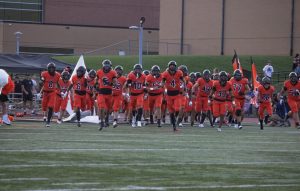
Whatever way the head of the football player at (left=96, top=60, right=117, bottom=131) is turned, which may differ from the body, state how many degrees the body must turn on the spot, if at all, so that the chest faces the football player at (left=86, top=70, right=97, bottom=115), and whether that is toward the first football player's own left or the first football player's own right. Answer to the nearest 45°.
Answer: approximately 180°

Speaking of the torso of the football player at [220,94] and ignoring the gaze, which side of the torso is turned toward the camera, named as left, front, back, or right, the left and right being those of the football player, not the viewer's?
front

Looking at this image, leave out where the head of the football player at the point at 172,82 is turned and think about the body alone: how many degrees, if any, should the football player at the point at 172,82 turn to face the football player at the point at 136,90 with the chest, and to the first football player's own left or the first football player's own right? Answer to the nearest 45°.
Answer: approximately 135° to the first football player's own right

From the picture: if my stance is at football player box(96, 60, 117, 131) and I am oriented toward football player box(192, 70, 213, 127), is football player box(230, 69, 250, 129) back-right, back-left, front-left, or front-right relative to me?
front-right

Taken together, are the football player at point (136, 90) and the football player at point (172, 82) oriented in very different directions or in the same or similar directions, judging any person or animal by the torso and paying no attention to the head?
same or similar directions

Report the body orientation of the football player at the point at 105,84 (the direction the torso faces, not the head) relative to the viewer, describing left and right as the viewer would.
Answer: facing the viewer

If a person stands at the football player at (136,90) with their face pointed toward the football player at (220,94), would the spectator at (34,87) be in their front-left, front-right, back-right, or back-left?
back-left

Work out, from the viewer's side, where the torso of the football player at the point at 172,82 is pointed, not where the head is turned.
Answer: toward the camera

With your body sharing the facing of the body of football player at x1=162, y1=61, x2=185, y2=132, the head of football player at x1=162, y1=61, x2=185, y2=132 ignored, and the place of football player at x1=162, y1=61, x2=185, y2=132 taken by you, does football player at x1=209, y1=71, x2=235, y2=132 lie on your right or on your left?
on your left

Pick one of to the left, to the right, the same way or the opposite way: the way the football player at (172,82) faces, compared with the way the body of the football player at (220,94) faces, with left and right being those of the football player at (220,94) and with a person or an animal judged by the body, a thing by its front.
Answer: the same way

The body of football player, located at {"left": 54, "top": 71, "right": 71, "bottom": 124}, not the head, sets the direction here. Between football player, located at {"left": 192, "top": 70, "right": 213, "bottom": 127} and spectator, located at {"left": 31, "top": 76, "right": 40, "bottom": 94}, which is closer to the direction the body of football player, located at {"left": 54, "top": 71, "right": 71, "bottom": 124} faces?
the football player

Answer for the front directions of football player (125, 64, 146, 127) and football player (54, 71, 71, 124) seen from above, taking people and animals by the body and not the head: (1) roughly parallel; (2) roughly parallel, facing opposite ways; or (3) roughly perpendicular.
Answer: roughly parallel

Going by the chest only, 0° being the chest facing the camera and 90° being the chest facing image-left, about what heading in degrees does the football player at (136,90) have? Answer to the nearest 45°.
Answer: approximately 0°

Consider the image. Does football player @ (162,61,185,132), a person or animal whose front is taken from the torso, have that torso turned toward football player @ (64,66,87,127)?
no

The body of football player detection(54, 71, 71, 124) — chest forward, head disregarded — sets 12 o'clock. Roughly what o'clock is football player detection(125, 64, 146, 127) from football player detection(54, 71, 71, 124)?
football player detection(125, 64, 146, 127) is roughly at 10 o'clock from football player detection(54, 71, 71, 124).
